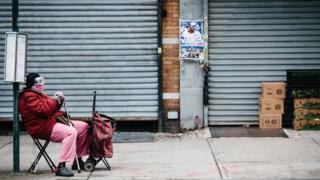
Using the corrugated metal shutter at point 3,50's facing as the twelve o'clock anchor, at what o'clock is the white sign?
The white sign is roughly at 12 o'clock from the corrugated metal shutter.

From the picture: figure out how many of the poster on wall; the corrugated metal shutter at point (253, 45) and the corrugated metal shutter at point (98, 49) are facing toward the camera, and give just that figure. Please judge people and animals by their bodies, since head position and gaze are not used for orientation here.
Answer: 3

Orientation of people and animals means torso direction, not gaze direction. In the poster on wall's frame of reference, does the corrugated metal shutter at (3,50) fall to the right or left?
on its right

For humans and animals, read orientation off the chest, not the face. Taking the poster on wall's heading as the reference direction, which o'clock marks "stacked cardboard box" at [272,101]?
The stacked cardboard box is roughly at 9 o'clock from the poster on wall.

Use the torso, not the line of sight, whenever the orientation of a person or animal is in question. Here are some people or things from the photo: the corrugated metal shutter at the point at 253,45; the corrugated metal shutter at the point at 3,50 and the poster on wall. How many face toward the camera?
3

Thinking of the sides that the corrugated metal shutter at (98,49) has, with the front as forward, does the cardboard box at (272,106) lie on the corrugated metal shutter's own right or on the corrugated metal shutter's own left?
on the corrugated metal shutter's own left

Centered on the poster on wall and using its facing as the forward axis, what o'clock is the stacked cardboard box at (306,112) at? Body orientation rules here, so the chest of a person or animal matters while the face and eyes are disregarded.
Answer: The stacked cardboard box is roughly at 9 o'clock from the poster on wall.

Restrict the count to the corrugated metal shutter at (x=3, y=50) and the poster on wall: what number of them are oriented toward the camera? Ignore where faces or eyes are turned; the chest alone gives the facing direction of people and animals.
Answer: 2

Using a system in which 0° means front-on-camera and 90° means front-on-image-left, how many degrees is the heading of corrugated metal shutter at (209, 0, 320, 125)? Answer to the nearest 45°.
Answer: approximately 0°

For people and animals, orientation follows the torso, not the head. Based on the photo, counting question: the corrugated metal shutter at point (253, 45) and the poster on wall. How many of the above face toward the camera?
2

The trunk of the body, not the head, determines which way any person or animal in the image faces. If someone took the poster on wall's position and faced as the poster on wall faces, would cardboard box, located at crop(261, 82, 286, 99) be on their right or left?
on their left

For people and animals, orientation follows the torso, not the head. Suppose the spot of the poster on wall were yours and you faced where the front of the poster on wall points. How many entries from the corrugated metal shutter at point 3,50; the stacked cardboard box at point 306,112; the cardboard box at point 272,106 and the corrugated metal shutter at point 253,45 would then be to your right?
1
